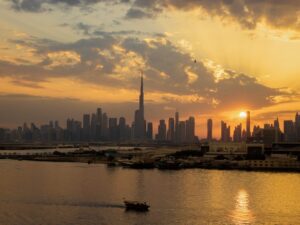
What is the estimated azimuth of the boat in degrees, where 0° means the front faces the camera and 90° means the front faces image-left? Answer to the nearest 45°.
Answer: approximately 270°
